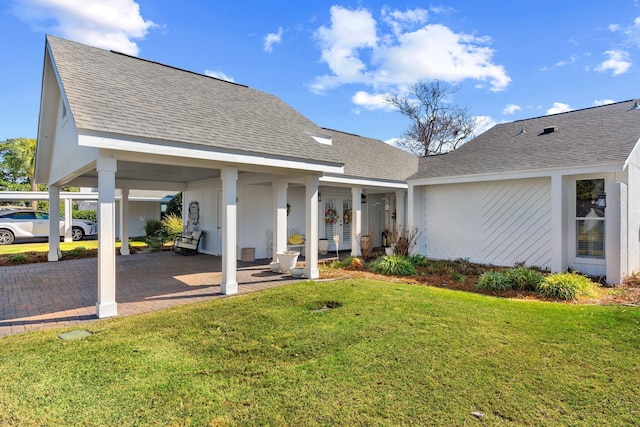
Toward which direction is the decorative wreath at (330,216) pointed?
toward the camera

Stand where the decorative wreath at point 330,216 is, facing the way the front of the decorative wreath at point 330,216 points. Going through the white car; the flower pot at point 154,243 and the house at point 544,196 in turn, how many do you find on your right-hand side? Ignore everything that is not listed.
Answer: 2

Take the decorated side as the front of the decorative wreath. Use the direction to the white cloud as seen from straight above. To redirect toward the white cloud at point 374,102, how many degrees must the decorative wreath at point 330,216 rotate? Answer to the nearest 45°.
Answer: approximately 180°

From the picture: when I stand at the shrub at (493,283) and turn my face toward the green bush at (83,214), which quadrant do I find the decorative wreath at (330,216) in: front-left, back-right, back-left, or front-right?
front-right

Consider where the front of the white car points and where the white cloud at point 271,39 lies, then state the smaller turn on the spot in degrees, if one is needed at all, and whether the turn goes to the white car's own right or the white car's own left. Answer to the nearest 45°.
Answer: approximately 90° to the white car's own left

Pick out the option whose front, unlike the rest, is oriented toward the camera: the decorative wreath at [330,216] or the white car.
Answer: the decorative wreath

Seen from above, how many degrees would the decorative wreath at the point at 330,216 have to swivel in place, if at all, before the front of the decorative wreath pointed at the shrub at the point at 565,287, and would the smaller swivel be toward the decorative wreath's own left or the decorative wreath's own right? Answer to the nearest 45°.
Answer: approximately 45° to the decorative wreath's own left

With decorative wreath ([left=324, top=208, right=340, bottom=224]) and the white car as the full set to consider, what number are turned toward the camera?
1

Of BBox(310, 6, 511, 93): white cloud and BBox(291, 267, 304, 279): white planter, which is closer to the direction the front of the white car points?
the white cloud

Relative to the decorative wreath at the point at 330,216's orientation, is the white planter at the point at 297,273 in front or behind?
in front
